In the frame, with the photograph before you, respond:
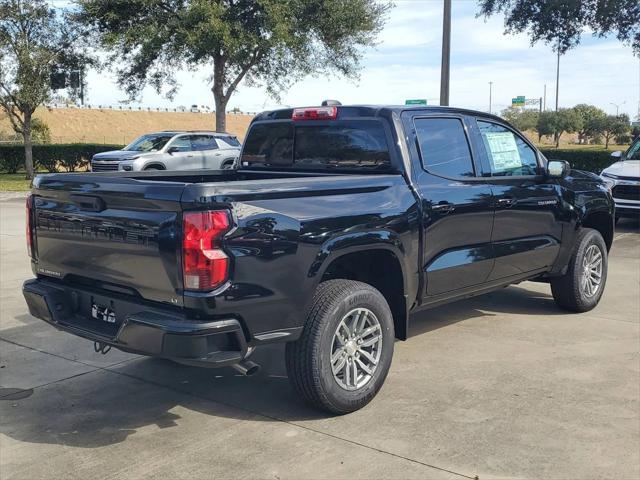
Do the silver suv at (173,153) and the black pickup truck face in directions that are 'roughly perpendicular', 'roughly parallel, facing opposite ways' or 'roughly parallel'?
roughly parallel, facing opposite ways

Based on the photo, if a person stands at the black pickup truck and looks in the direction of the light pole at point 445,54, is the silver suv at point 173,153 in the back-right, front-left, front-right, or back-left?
front-left

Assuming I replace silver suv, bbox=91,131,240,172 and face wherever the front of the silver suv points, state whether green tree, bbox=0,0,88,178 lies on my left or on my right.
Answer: on my right

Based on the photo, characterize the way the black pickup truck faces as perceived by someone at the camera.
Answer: facing away from the viewer and to the right of the viewer

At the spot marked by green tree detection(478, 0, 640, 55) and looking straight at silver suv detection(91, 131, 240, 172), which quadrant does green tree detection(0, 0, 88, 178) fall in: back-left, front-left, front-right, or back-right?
front-right

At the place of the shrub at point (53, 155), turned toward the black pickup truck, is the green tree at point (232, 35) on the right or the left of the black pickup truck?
left

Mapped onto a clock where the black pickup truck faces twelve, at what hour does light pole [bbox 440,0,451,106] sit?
The light pole is roughly at 11 o'clock from the black pickup truck.

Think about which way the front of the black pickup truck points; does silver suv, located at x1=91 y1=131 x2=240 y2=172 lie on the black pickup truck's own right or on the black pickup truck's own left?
on the black pickup truck's own left

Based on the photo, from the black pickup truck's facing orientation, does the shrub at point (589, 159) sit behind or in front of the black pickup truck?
in front

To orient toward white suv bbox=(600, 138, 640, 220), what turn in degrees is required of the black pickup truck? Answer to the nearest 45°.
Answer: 0° — it already faces it

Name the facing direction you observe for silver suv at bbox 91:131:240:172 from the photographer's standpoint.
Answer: facing the viewer and to the left of the viewer

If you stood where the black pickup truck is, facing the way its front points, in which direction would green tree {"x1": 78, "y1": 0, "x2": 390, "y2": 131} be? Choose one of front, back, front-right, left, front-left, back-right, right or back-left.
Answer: front-left

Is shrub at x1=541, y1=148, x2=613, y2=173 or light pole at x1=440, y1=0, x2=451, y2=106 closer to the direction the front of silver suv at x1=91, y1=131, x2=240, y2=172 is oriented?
the light pole
